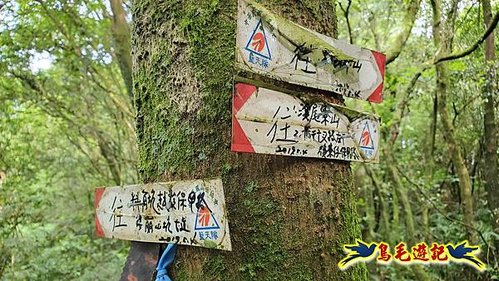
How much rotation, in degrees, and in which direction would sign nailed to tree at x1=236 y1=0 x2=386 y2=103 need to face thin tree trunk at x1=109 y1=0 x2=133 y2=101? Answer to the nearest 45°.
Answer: approximately 135° to its right

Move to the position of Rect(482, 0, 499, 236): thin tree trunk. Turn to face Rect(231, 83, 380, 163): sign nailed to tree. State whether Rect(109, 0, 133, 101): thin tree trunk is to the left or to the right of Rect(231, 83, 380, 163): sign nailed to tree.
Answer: right

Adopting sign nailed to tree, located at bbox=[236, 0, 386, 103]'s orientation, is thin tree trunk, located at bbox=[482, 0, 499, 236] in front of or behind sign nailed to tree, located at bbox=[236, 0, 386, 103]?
behind

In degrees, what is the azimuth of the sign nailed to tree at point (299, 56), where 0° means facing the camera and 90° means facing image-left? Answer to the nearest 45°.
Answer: approximately 0°
